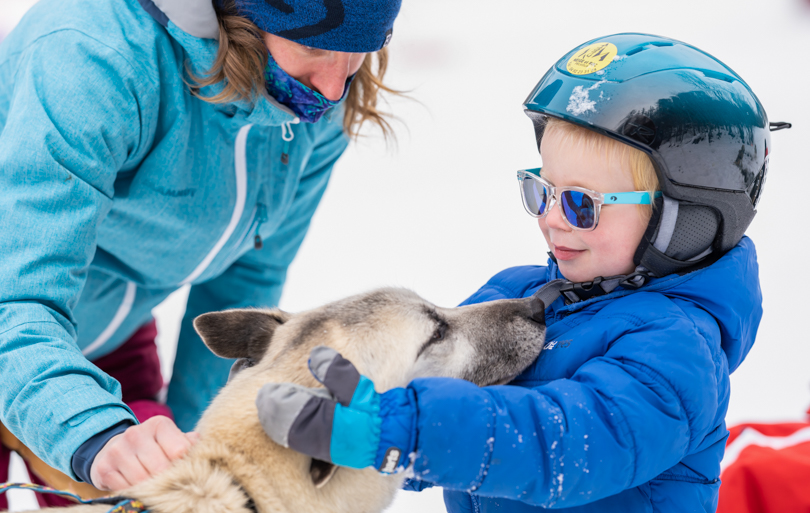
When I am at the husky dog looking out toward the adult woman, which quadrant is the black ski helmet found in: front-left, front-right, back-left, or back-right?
back-right

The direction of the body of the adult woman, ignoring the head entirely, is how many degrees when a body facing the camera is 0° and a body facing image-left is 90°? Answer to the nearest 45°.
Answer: approximately 315°

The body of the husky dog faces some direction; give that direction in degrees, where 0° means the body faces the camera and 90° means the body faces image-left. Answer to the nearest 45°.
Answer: approximately 270°

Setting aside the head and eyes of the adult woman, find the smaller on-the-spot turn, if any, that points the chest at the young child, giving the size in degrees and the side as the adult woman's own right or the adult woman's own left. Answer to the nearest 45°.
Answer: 0° — they already face them

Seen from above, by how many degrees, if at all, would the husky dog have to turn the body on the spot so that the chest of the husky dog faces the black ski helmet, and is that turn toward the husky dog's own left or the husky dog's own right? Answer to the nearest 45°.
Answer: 0° — it already faces it

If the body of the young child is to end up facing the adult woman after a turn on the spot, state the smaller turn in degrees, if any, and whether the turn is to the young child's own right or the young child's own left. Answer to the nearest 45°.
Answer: approximately 45° to the young child's own right
